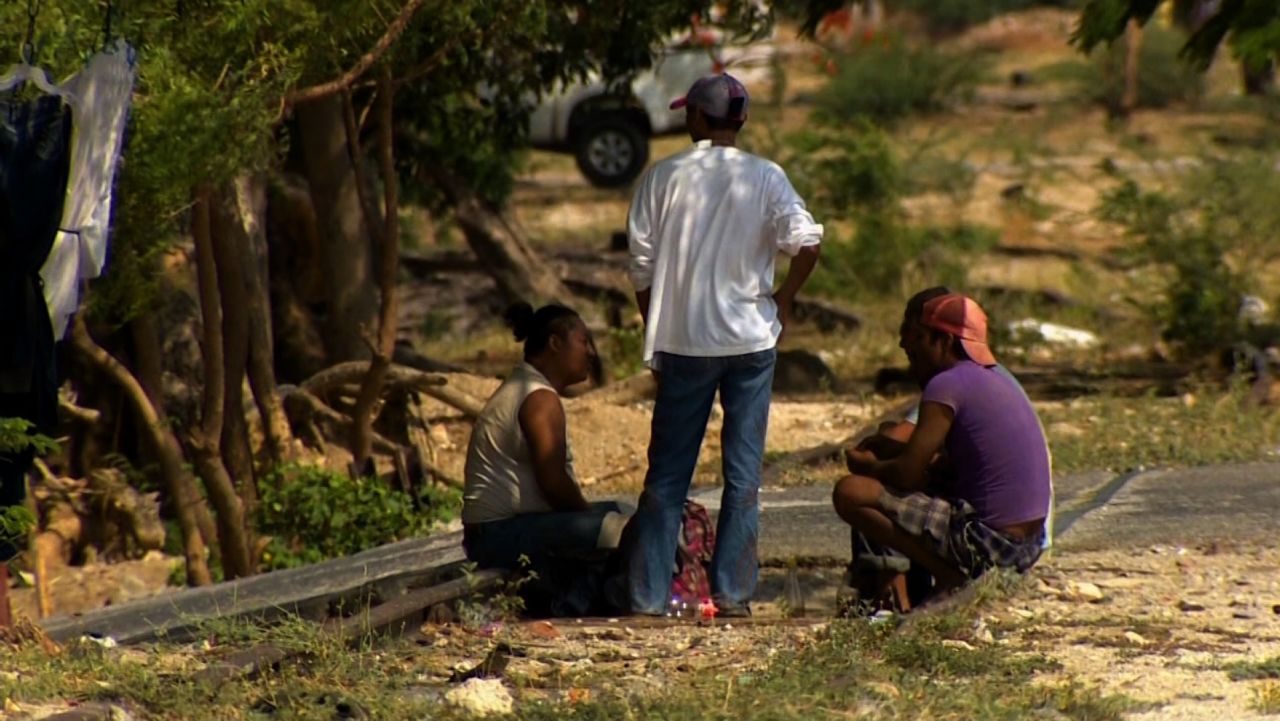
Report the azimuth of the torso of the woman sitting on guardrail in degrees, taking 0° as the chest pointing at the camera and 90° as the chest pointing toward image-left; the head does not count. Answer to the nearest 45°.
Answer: approximately 270°

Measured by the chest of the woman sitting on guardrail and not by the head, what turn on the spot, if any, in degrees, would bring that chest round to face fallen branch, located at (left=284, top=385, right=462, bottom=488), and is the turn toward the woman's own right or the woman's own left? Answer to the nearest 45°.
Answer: approximately 90° to the woman's own left

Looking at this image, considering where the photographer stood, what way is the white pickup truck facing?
facing to the left of the viewer

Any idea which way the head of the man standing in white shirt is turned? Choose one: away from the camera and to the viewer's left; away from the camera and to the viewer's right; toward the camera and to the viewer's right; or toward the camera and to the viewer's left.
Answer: away from the camera and to the viewer's left

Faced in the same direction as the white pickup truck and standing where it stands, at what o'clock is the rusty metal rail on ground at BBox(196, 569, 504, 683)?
The rusty metal rail on ground is roughly at 9 o'clock from the white pickup truck.

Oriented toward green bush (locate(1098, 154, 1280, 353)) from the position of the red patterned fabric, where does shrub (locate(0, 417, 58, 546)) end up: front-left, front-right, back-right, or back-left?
back-left

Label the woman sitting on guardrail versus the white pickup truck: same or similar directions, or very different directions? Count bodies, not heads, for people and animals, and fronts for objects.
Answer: very different directions

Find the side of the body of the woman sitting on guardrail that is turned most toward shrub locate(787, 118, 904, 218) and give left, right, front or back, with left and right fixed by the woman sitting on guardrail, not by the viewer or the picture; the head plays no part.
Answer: left

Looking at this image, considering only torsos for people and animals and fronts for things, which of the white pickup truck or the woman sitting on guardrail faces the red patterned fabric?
the woman sitting on guardrail

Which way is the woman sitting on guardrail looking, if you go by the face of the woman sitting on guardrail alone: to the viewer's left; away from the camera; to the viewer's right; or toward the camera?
to the viewer's right

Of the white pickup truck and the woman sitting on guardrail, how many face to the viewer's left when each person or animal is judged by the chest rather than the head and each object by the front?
1
